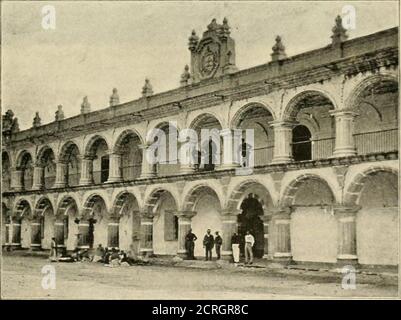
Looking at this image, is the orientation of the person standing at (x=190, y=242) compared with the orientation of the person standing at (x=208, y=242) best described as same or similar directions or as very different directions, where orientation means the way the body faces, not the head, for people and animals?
same or similar directions

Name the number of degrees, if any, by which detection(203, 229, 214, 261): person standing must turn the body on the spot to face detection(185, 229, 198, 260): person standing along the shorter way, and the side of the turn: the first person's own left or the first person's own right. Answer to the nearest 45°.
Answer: approximately 135° to the first person's own right

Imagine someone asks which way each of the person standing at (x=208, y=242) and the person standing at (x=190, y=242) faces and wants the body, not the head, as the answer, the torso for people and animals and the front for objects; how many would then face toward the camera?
2

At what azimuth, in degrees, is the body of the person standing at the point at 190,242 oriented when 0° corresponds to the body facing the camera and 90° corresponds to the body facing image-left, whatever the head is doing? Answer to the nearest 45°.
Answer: approximately 0°

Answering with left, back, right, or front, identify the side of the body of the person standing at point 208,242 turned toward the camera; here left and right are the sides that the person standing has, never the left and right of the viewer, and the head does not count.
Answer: front

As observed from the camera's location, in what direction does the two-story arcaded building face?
facing the viewer and to the left of the viewer

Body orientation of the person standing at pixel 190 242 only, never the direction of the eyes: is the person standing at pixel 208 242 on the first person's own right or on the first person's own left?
on the first person's own left

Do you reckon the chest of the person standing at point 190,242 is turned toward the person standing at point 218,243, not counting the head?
no
